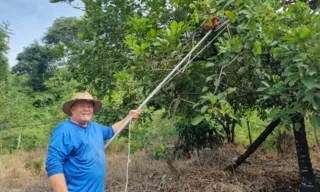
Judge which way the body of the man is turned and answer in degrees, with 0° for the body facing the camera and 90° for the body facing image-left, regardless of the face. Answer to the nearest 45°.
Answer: approximately 315°

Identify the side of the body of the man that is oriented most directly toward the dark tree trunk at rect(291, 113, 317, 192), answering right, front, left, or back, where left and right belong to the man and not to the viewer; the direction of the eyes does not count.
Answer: left
